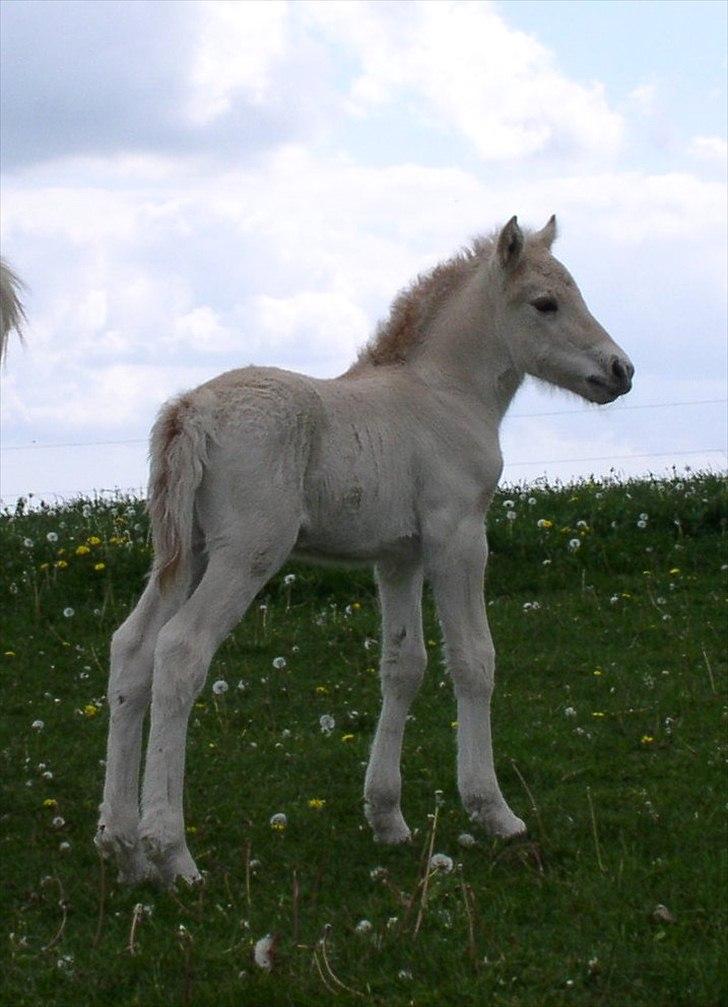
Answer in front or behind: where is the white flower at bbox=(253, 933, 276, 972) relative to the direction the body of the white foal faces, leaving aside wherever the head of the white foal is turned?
behind

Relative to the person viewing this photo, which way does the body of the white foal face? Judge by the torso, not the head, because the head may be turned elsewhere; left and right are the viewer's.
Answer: facing away from the viewer and to the right of the viewer
